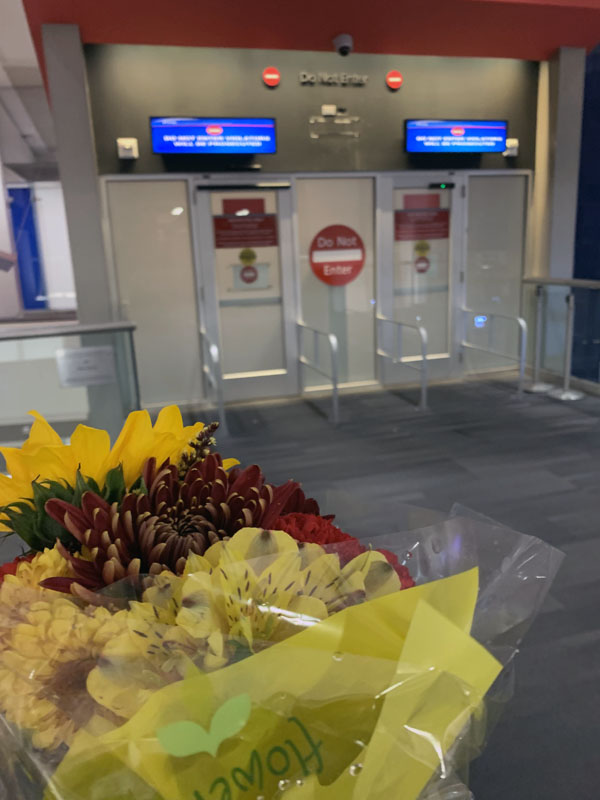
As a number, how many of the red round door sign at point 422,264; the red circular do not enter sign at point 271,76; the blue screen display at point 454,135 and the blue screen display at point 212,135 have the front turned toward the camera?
4

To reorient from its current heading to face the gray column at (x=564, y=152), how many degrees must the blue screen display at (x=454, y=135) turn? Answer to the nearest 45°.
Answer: approximately 90° to its left

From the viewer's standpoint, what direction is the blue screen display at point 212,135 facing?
toward the camera

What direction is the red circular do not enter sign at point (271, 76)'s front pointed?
toward the camera

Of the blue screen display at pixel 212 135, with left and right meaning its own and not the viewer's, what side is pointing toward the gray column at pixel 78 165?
right

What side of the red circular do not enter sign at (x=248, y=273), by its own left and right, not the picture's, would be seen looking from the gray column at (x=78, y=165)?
right

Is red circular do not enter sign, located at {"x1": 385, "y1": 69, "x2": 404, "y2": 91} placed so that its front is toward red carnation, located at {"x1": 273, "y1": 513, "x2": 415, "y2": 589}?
yes

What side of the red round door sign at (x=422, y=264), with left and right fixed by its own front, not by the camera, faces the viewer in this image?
front

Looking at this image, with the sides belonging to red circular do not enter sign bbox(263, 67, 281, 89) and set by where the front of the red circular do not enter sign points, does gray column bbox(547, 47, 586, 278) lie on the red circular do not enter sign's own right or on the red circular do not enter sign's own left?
on the red circular do not enter sign's own left
